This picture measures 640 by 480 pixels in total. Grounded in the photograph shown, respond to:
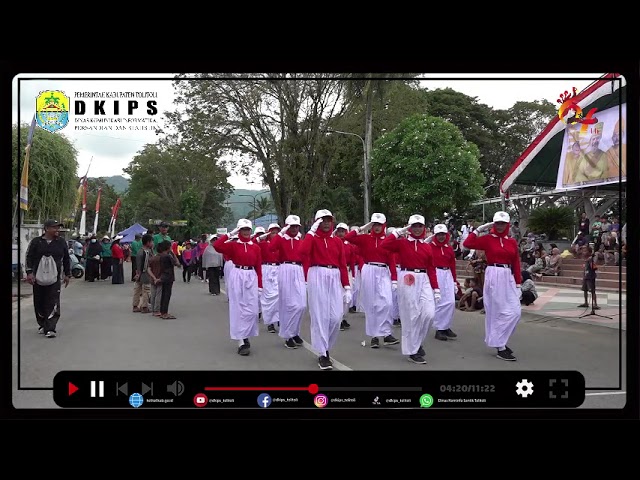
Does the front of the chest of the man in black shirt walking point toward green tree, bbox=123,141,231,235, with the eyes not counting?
no

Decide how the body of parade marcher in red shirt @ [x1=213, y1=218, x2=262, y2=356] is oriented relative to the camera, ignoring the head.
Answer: toward the camera

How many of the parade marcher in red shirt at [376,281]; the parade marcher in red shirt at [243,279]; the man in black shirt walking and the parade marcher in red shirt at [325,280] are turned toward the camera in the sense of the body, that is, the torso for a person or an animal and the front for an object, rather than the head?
4

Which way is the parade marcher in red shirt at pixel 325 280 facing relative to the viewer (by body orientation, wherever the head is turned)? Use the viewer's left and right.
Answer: facing the viewer

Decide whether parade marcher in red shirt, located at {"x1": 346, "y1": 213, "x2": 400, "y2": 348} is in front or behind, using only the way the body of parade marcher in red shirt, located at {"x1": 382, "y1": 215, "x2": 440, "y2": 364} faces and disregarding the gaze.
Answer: behind

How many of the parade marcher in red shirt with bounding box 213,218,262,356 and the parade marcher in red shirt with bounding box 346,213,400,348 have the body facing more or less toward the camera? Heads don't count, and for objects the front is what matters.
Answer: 2

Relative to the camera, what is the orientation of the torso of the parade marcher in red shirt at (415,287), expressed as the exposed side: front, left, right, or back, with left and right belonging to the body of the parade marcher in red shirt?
front

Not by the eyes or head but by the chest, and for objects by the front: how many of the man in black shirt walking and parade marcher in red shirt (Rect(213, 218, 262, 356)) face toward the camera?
2

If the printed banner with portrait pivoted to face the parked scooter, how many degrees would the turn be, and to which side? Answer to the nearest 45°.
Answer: approximately 90° to its right
